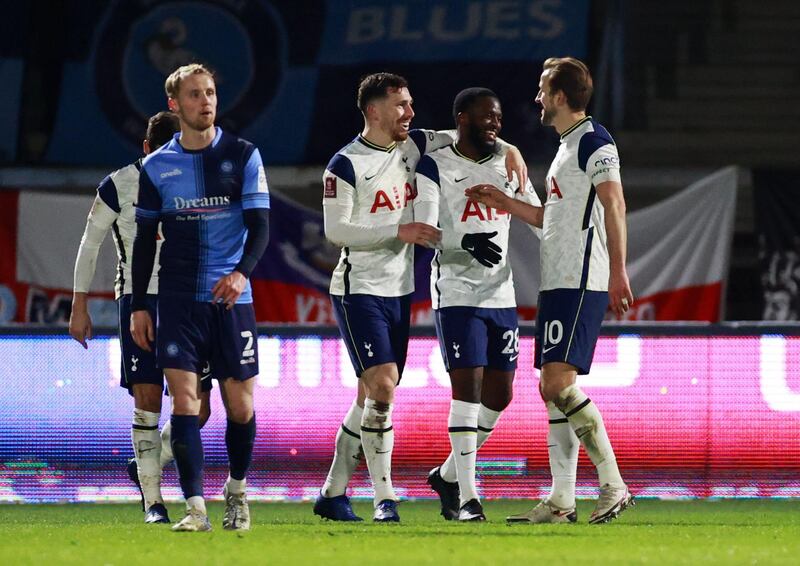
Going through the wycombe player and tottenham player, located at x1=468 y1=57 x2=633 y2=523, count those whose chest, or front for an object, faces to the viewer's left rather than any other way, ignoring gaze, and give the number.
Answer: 1

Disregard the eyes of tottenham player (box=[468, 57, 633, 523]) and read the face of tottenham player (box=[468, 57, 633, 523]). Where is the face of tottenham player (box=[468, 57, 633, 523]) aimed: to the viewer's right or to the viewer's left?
to the viewer's left

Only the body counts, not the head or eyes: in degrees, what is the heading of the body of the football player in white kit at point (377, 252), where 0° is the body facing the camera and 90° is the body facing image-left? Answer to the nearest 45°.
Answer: approximately 315°

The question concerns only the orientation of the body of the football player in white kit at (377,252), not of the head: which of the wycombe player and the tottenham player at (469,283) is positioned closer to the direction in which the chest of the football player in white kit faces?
the tottenham player

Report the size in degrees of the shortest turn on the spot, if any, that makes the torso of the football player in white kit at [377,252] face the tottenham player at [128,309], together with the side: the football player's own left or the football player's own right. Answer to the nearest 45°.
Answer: approximately 135° to the football player's own right

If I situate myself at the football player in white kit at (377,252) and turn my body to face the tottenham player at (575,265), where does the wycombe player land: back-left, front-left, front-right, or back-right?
back-right

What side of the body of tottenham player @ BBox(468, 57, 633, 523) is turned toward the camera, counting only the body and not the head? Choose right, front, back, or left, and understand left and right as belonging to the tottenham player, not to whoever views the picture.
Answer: left

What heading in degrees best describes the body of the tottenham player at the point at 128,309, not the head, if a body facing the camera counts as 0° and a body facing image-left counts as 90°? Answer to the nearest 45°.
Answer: approximately 315°

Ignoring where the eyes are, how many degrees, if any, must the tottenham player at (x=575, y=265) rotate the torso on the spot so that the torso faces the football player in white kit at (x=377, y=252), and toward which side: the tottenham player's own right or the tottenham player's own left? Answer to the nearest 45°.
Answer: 0° — they already face them
